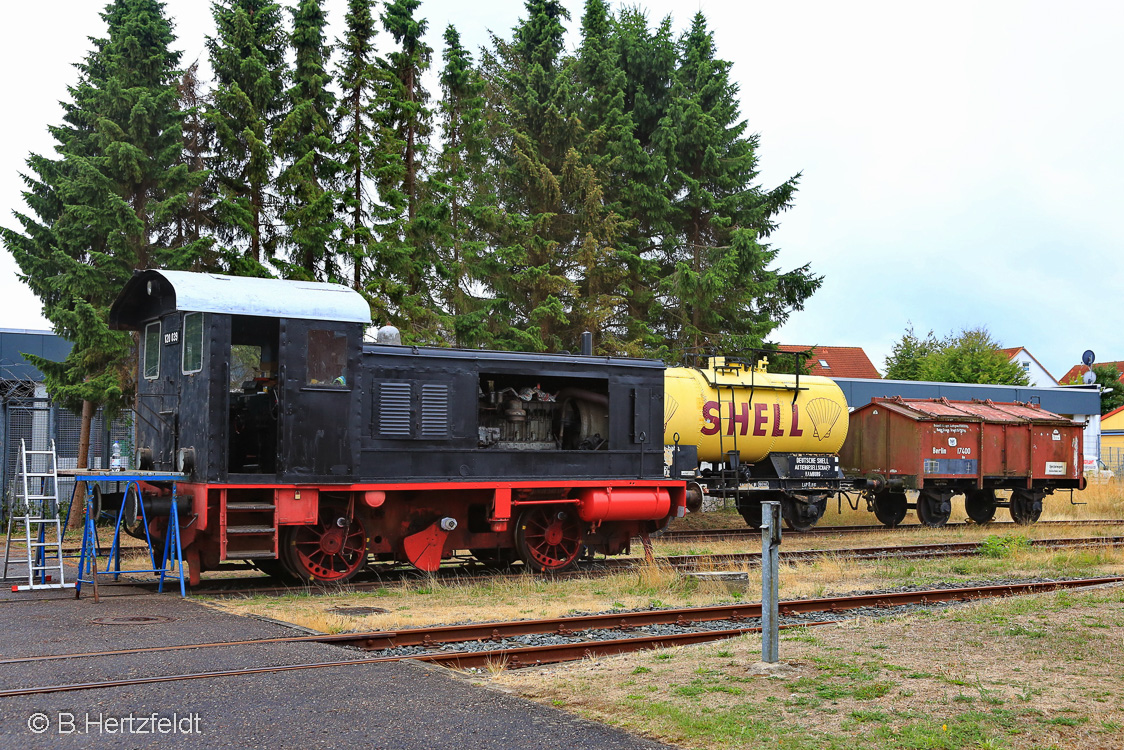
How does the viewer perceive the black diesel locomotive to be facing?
facing away from the viewer and to the right of the viewer

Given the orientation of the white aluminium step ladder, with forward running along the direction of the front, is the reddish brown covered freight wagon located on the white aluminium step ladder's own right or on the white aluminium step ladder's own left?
on the white aluminium step ladder's own left

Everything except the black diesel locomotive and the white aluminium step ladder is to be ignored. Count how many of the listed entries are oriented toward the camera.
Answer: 1

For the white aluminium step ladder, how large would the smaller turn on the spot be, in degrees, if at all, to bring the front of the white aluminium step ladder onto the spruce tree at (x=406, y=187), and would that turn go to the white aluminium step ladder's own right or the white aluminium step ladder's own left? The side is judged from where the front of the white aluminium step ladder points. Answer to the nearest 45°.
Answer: approximately 135° to the white aluminium step ladder's own left

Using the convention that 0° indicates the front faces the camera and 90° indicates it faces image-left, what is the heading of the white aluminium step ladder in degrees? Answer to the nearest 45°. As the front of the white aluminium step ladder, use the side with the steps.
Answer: approximately 0°

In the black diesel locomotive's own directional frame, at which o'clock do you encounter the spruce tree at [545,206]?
The spruce tree is roughly at 11 o'clock from the black diesel locomotive.

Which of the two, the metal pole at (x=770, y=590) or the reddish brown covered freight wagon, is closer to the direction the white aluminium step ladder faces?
the metal pole

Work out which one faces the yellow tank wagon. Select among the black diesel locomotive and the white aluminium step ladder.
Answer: the black diesel locomotive
